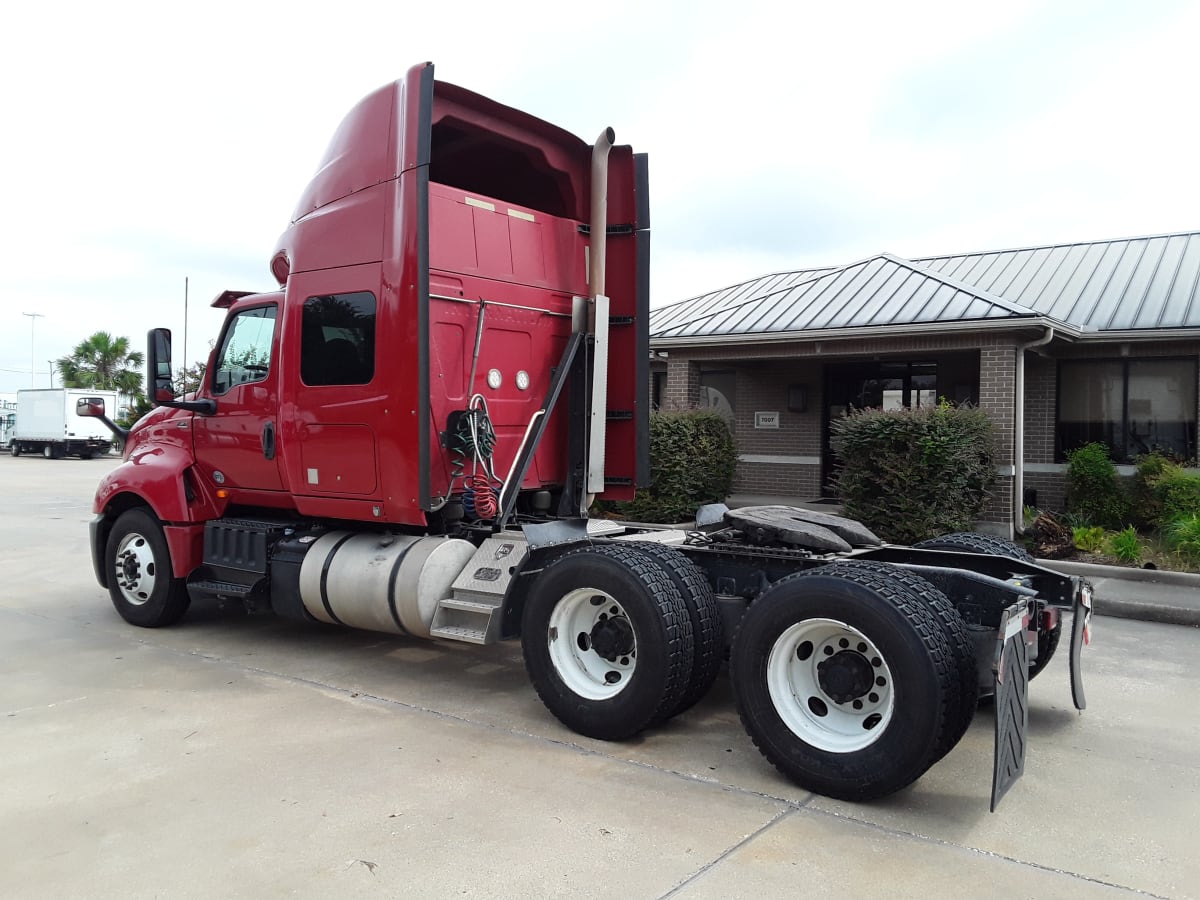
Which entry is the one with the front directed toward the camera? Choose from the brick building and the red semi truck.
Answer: the brick building

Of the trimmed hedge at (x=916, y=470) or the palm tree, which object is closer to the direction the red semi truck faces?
the palm tree

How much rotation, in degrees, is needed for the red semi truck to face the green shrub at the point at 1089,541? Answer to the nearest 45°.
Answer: approximately 90° to its right

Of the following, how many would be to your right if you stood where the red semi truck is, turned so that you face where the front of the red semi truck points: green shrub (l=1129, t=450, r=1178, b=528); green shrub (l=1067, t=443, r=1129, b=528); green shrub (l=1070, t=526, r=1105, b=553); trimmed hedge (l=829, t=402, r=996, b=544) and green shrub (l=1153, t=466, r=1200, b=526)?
5

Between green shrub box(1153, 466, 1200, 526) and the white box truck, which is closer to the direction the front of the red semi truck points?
the white box truck

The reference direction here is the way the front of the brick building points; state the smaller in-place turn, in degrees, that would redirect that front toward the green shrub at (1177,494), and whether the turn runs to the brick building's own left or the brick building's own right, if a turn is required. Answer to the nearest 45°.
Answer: approximately 45° to the brick building's own left

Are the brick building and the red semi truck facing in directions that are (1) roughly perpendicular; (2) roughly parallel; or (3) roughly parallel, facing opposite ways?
roughly perpendicular

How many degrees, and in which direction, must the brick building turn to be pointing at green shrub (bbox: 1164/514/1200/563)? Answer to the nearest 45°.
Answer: approximately 45° to its left

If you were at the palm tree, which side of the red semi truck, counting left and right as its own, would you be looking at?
front

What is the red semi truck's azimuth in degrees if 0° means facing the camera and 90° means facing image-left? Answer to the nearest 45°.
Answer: approximately 135°

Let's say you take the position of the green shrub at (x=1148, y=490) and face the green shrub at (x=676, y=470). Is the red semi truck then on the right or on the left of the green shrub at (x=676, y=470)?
left

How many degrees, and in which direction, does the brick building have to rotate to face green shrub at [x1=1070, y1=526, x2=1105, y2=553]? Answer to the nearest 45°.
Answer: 0° — it already faces it

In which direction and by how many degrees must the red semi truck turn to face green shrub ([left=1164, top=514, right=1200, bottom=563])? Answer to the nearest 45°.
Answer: approximately 90° to its right

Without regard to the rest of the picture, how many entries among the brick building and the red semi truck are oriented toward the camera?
1

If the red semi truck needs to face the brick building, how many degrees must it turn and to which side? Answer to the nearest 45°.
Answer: approximately 90° to its right

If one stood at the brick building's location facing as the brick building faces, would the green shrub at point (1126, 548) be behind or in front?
in front

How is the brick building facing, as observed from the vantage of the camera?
facing the viewer

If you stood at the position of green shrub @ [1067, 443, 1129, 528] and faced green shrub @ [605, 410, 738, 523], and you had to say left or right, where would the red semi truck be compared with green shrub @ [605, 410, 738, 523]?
left
